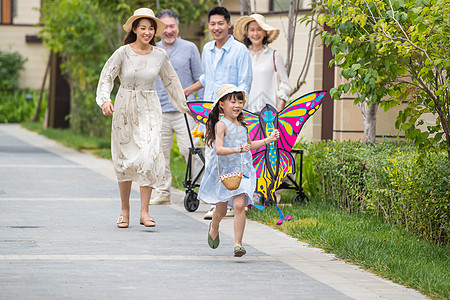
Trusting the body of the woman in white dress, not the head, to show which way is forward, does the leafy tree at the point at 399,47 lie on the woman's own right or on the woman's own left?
on the woman's own left

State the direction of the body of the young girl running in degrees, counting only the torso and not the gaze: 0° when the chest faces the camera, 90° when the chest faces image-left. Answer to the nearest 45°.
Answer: approximately 315°

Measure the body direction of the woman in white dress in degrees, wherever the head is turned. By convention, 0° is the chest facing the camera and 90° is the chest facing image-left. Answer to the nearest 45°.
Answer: approximately 0°

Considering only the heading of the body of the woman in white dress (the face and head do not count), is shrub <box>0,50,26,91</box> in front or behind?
behind

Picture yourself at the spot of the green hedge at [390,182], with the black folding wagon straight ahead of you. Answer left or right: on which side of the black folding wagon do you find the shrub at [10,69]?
right

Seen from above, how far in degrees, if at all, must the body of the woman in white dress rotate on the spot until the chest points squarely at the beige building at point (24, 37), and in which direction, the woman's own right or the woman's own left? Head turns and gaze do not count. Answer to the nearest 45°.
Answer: approximately 180°

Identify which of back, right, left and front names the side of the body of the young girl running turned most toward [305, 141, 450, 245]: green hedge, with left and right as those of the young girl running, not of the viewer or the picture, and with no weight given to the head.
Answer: left
